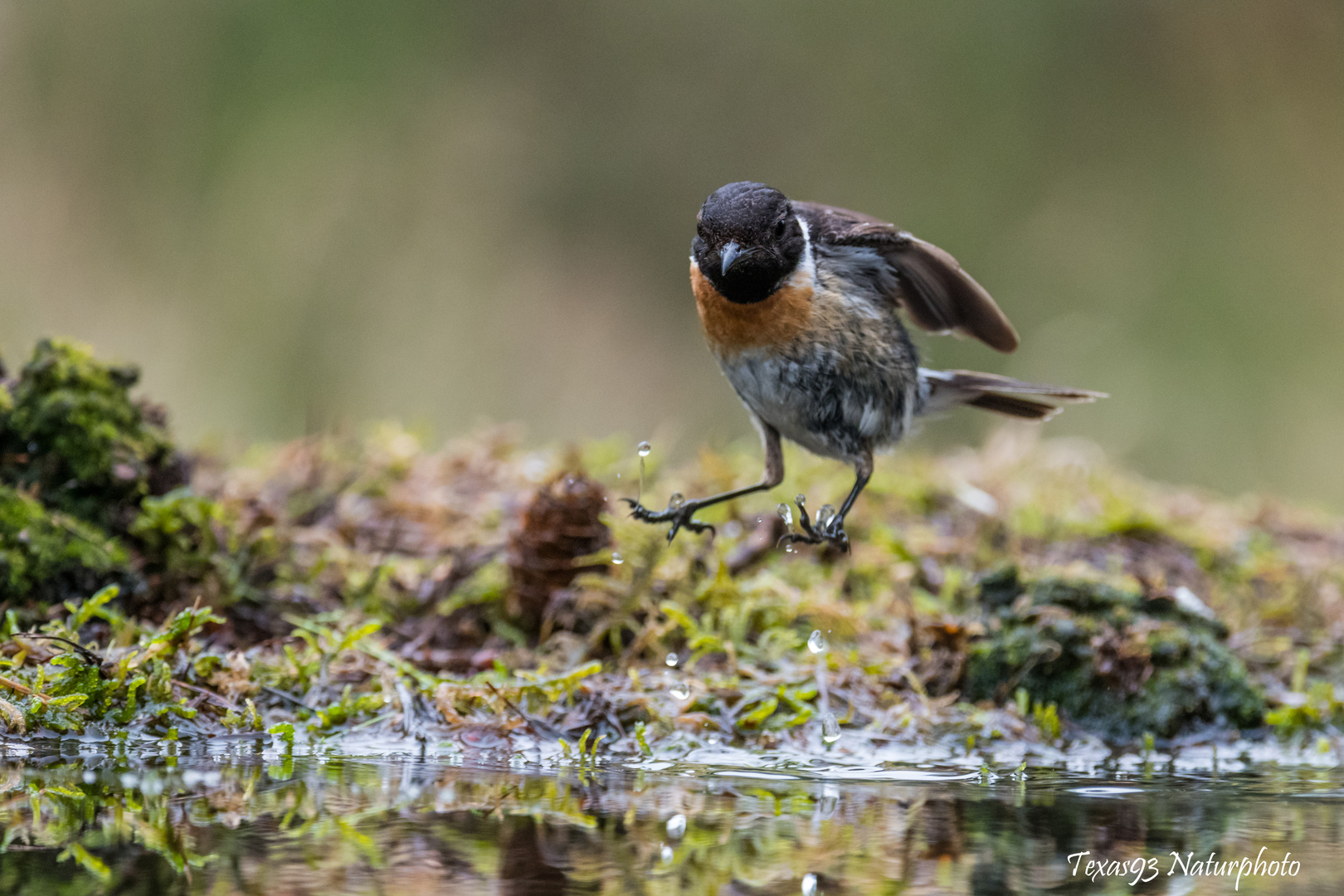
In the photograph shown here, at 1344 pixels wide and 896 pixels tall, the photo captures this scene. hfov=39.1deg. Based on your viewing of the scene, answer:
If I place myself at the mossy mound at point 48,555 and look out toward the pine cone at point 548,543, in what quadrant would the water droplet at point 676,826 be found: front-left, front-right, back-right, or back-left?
front-right

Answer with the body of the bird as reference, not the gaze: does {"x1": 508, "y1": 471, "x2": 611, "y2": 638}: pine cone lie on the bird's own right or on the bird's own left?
on the bird's own right

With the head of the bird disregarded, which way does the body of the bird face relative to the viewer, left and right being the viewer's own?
facing the viewer and to the left of the viewer

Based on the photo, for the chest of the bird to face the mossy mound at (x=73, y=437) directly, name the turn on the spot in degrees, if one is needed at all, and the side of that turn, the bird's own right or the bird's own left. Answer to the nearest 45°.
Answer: approximately 45° to the bird's own right

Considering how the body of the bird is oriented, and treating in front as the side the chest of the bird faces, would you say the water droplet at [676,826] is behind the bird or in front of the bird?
in front

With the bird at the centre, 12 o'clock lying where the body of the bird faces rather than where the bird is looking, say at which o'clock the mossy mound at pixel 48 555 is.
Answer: The mossy mound is roughly at 1 o'clock from the bird.

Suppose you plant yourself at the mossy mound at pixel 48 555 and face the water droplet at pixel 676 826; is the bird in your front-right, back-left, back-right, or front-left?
front-left

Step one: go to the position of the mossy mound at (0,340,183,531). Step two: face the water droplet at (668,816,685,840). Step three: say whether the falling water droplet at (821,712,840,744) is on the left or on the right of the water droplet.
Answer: left
